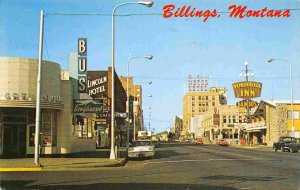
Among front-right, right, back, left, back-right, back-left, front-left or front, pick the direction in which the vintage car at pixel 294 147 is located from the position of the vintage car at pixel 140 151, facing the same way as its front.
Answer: back-left

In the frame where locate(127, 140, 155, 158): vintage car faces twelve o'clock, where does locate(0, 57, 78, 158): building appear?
The building is roughly at 2 o'clock from the vintage car.

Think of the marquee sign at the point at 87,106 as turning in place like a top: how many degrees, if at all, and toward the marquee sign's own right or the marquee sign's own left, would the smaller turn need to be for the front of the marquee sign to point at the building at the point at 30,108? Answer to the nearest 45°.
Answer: approximately 45° to the marquee sign's own right

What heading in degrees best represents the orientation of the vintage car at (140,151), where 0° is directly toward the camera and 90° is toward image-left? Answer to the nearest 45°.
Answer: approximately 0°

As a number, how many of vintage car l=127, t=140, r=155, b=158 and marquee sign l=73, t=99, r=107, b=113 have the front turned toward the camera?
2

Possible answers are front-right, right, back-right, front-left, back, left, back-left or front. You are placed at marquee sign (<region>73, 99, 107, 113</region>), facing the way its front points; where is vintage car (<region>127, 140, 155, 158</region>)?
left

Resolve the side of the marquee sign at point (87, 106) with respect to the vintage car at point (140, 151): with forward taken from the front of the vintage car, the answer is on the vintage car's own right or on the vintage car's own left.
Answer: on the vintage car's own right
